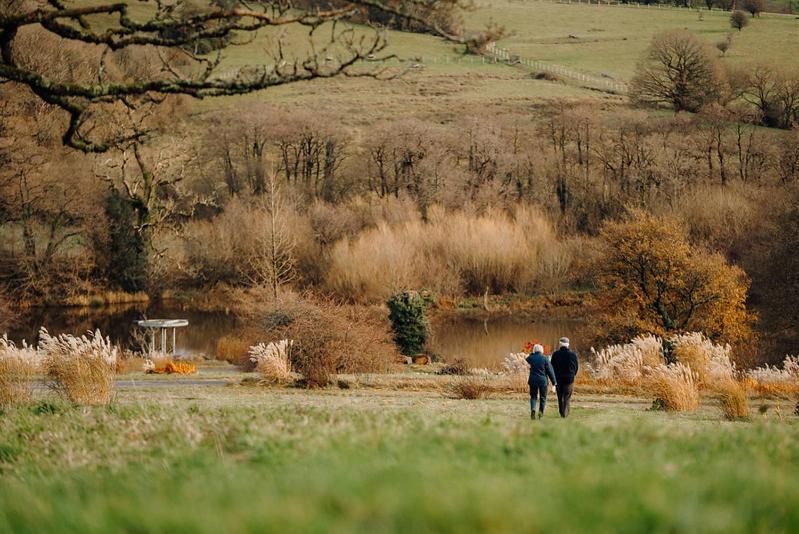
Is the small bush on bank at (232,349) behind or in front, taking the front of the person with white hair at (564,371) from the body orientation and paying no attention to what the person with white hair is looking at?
in front

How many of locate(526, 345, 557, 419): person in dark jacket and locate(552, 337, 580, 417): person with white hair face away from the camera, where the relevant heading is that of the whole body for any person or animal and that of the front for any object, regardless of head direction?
2

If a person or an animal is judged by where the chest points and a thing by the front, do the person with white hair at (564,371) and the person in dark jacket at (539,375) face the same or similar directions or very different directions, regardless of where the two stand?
same or similar directions

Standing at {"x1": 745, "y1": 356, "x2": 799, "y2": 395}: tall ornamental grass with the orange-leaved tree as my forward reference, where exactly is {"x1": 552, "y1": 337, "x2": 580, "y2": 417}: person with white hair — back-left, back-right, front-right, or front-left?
back-left

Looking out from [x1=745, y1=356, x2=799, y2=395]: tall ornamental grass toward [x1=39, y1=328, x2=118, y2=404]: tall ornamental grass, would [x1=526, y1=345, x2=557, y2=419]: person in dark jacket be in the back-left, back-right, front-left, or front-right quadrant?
front-left

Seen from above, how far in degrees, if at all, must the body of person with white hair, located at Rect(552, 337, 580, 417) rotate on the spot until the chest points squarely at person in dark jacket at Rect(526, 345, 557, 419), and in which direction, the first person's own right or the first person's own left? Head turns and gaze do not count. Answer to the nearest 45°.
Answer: approximately 135° to the first person's own left

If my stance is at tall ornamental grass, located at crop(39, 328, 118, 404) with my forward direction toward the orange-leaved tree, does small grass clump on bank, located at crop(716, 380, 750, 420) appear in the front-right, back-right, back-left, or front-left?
front-right

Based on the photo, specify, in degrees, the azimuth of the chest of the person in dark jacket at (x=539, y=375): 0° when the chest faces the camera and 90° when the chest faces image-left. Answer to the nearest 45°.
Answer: approximately 180°

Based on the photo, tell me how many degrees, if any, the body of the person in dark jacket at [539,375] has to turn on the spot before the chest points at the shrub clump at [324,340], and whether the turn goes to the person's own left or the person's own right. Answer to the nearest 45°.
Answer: approximately 45° to the person's own left

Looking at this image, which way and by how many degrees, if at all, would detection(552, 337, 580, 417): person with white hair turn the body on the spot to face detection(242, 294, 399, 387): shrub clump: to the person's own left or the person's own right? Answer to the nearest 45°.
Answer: approximately 45° to the person's own left

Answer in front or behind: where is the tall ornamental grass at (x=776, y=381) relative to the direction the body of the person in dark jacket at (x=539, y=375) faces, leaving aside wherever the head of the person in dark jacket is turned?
in front

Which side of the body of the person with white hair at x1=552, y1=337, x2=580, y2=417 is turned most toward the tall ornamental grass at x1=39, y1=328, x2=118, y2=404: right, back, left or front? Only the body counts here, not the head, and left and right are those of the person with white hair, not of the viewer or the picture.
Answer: left

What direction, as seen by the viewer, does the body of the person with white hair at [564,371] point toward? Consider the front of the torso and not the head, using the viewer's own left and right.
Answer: facing away from the viewer

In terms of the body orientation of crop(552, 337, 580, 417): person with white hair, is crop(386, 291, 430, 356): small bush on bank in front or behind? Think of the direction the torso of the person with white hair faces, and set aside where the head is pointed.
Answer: in front

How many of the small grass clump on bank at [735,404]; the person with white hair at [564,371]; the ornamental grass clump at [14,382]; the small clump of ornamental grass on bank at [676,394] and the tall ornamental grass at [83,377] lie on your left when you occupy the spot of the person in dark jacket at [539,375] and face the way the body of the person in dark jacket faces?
2
